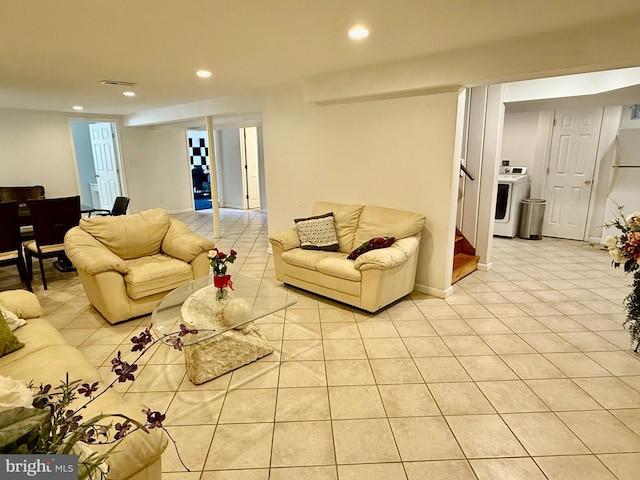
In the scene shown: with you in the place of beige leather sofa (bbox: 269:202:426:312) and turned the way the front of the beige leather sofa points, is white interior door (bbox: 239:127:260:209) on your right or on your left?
on your right

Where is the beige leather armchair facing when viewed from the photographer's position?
facing the viewer and to the right of the viewer

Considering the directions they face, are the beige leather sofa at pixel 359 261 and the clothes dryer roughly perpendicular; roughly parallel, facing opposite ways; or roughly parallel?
roughly parallel

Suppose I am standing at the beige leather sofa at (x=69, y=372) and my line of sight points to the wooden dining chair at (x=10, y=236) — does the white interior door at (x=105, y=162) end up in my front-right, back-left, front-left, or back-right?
front-right

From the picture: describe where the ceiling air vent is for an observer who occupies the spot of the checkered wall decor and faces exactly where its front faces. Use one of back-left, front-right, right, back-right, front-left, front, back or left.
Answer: front

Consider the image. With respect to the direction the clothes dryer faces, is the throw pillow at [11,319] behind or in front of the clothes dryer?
in front

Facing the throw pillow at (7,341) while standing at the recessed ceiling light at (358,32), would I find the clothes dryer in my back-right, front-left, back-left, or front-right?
back-right

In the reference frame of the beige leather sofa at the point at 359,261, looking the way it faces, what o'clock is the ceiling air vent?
The ceiling air vent is roughly at 2 o'clock from the beige leather sofa.

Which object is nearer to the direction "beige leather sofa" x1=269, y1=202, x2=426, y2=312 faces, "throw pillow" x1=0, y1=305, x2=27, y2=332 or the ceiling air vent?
the throw pillow

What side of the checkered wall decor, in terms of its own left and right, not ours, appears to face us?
front

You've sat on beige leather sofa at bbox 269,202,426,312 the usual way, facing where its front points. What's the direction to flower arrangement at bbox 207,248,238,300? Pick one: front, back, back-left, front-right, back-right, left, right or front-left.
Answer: front
